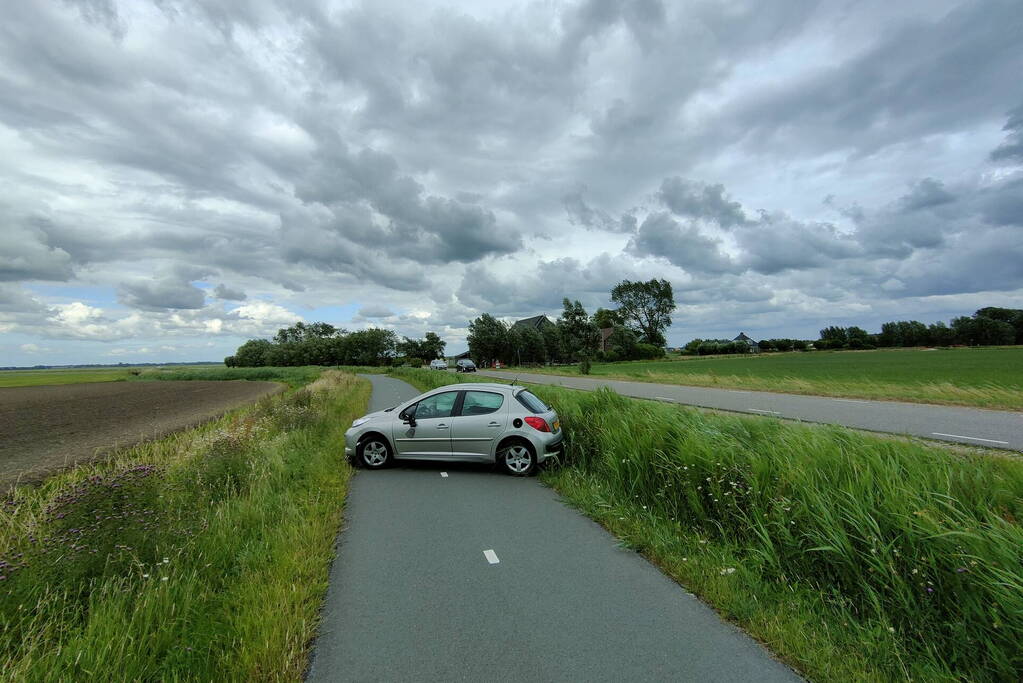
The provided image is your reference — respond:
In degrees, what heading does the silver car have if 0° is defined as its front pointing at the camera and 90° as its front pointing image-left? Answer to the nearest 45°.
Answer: approximately 90°
